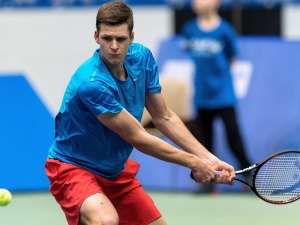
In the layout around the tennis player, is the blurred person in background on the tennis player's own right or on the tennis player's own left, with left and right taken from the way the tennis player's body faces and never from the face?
on the tennis player's own left

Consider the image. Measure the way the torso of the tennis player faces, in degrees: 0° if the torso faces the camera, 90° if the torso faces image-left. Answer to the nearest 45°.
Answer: approximately 315°
